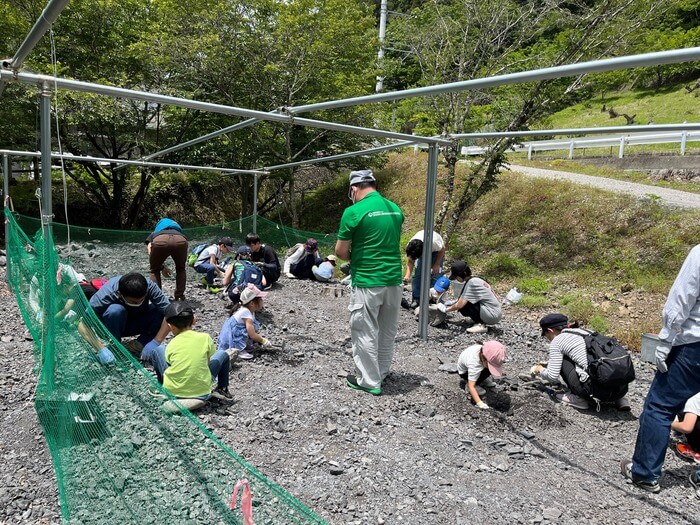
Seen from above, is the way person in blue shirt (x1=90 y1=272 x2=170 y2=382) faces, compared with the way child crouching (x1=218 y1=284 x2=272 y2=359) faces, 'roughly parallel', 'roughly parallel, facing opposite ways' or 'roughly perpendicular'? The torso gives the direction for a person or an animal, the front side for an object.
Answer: roughly perpendicular

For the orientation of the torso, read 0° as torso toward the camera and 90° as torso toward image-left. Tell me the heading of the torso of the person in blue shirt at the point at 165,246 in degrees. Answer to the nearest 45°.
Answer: approximately 180°

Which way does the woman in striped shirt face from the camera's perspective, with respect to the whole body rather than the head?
to the viewer's left

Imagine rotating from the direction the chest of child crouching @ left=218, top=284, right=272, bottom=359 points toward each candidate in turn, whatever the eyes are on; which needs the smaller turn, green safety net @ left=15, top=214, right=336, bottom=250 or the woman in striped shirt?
the woman in striped shirt

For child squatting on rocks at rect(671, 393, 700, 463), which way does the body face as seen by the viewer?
to the viewer's left

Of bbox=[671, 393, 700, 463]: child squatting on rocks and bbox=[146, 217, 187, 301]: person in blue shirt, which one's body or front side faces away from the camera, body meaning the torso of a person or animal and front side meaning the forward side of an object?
the person in blue shirt

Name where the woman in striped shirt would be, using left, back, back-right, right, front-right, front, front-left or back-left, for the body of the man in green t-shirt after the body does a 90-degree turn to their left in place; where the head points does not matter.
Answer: back-left

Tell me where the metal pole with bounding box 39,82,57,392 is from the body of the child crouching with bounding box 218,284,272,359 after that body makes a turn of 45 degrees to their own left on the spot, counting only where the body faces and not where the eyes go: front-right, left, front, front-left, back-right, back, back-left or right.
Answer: back
